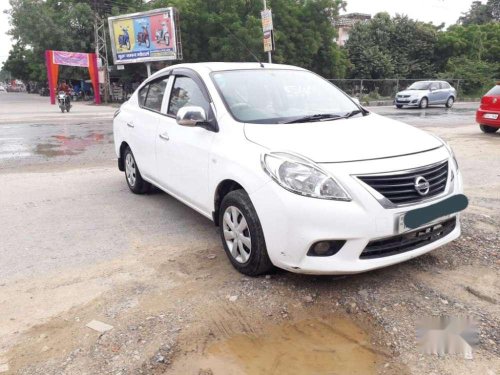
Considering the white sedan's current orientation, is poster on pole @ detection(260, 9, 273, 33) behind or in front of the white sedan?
behind

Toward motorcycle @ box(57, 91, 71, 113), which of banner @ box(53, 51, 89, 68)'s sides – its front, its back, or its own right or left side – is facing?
front

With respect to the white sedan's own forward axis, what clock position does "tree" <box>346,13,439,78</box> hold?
The tree is roughly at 8 o'clock from the white sedan.

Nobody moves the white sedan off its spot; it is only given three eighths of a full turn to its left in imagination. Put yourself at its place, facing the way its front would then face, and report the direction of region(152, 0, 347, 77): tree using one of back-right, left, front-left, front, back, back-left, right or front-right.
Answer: front

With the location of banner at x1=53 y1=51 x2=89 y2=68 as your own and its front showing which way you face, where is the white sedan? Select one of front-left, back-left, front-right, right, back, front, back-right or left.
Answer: front

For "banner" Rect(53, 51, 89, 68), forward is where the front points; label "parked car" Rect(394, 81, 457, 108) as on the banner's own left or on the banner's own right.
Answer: on the banner's own left

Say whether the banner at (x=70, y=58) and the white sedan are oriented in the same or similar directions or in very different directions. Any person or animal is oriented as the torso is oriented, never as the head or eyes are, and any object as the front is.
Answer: same or similar directions

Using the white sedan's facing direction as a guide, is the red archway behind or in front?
behind

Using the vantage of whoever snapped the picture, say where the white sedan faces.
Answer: facing the viewer and to the right of the viewer

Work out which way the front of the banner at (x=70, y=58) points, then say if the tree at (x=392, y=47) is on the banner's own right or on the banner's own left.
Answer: on the banner's own left

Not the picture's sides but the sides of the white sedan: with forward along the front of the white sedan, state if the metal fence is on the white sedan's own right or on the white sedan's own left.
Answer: on the white sedan's own left

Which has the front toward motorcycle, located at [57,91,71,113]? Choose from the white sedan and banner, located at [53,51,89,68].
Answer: the banner

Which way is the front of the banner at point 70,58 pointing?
toward the camera

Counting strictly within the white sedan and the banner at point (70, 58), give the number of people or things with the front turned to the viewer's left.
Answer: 0
